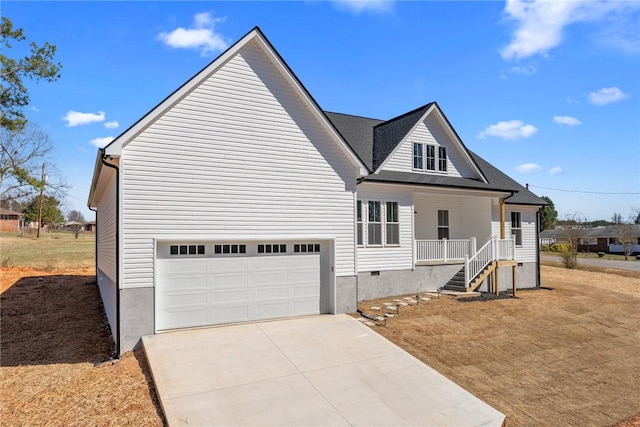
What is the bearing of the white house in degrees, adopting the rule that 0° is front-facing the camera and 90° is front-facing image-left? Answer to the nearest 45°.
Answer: approximately 315°
